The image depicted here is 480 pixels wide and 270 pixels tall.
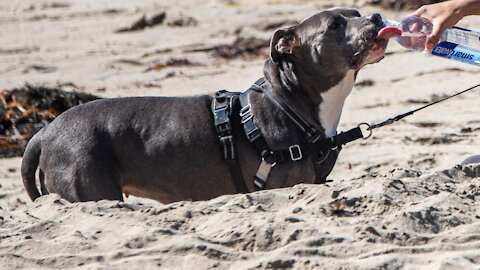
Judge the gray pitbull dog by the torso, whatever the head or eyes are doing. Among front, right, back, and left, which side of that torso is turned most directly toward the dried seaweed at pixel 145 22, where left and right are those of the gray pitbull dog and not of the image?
left

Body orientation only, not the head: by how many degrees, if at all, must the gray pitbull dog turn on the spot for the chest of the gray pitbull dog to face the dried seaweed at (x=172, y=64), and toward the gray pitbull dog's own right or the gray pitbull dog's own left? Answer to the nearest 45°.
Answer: approximately 90° to the gray pitbull dog's own left

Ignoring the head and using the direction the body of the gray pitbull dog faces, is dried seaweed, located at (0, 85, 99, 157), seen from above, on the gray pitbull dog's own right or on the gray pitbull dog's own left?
on the gray pitbull dog's own left

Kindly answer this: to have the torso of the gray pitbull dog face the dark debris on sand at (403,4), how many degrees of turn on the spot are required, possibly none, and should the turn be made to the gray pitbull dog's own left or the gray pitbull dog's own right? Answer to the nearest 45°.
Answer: approximately 45° to the gray pitbull dog's own left

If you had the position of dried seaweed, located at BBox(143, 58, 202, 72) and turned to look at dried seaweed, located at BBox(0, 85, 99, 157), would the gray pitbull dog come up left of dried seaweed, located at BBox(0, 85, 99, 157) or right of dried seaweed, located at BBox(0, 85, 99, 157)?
left

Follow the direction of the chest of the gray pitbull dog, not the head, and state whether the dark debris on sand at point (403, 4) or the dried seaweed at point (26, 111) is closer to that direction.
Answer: the dark debris on sand

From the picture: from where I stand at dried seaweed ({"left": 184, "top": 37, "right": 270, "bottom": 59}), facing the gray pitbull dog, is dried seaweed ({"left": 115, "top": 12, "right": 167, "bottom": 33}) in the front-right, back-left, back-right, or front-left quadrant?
back-right

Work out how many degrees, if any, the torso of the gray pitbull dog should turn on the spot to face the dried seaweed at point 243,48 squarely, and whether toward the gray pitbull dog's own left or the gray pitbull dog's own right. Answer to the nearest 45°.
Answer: approximately 90° to the gray pitbull dog's own left

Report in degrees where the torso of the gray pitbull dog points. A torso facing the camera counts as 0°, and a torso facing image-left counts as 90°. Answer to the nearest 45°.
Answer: approximately 270°
